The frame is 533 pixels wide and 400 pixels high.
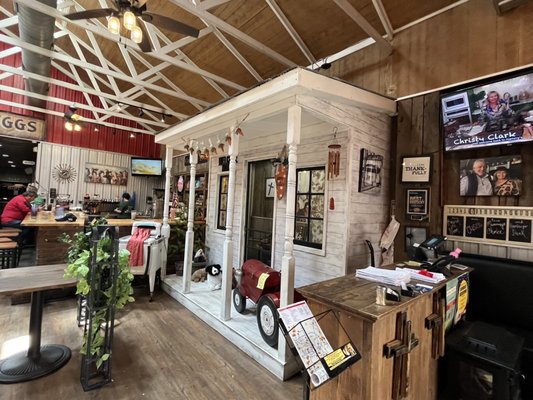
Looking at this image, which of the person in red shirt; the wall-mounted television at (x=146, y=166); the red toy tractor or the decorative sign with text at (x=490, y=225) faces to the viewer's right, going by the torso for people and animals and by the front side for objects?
the person in red shirt

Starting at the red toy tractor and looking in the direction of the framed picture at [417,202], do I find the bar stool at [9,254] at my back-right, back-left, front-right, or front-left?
back-left

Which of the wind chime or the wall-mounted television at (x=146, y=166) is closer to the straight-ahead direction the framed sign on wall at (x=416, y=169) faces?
the wind chime

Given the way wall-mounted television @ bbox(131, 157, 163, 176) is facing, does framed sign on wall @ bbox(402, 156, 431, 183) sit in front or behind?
in front

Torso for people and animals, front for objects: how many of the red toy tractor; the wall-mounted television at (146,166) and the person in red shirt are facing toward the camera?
1

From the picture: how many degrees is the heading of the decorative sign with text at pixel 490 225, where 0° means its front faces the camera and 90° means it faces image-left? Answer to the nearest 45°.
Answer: approximately 45°

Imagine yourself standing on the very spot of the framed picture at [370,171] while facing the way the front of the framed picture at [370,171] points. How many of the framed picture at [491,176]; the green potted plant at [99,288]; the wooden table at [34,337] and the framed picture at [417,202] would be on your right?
2

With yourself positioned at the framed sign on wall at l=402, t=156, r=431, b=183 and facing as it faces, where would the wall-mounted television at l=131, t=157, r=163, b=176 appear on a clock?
The wall-mounted television is roughly at 2 o'clock from the framed sign on wall.

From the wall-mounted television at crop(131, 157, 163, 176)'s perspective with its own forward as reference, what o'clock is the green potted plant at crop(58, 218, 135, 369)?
The green potted plant is roughly at 12 o'clock from the wall-mounted television.

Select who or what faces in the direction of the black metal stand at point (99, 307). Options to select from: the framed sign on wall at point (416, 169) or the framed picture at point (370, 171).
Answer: the framed sign on wall

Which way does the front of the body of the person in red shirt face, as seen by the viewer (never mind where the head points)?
to the viewer's right

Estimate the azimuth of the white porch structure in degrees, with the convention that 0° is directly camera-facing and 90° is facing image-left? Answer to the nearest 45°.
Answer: approximately 45°

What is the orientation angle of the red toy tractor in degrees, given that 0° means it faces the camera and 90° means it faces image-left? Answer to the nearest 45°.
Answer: approximately 135°

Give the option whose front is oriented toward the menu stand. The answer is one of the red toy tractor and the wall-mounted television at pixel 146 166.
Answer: the wall-mounted television
